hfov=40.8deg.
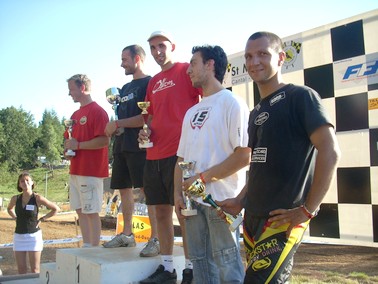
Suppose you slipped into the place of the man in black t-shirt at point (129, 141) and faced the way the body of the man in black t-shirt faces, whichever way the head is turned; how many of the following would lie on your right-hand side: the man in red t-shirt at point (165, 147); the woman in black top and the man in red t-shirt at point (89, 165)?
2

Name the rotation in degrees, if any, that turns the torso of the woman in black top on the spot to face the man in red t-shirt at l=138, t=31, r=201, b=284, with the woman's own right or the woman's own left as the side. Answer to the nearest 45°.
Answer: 0° — they already face them

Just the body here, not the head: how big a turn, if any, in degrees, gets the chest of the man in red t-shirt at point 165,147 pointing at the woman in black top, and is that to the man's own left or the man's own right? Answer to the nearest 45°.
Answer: approximately 90° to the man's own right

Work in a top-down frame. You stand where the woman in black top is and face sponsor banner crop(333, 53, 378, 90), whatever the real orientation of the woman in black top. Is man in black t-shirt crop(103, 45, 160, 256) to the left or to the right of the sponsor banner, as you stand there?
right

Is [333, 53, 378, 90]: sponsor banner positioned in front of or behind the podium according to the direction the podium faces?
behind

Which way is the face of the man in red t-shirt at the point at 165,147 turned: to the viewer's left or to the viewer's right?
to the viewer's left

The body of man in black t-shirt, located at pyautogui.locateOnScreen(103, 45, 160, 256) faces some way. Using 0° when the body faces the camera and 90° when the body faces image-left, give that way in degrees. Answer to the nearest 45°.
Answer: approximately 45°

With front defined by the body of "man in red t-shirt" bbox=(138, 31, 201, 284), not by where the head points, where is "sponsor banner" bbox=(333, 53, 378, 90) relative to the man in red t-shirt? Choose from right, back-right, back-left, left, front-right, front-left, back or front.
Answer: back

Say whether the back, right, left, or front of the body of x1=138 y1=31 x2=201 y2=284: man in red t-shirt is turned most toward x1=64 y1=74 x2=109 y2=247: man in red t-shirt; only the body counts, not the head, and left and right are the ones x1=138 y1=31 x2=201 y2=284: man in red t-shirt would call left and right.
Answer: right

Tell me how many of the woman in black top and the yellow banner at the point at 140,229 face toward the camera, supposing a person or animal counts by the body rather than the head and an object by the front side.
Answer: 2

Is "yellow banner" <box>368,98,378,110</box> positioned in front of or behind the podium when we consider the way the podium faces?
behind
